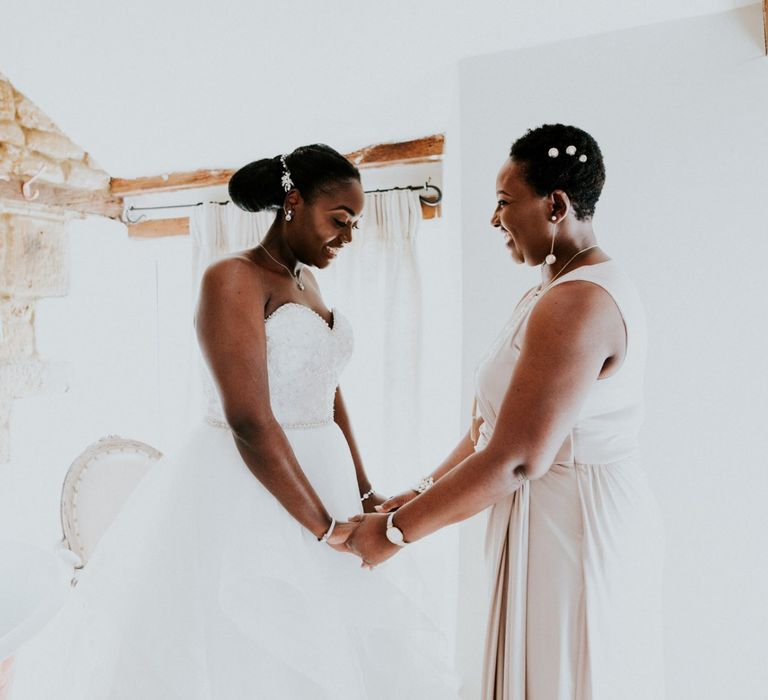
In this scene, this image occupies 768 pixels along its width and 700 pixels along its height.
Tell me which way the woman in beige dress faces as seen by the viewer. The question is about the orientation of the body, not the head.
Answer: to the viewer's left

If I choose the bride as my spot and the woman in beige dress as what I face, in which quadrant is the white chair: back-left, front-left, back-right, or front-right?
back-left

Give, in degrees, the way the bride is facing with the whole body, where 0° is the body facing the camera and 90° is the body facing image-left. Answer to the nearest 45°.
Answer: approximately 315°

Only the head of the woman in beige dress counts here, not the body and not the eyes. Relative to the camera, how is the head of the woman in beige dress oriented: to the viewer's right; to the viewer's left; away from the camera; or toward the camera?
to the viewer's left

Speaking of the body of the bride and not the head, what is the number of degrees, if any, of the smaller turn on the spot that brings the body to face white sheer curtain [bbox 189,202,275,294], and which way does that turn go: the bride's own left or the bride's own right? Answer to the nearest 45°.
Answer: approximately 135° to the bride's own left

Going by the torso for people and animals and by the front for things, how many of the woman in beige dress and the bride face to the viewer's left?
1

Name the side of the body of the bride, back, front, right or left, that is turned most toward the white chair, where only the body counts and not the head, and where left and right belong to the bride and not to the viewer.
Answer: back

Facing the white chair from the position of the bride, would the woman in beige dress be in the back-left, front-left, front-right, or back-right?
back-right
